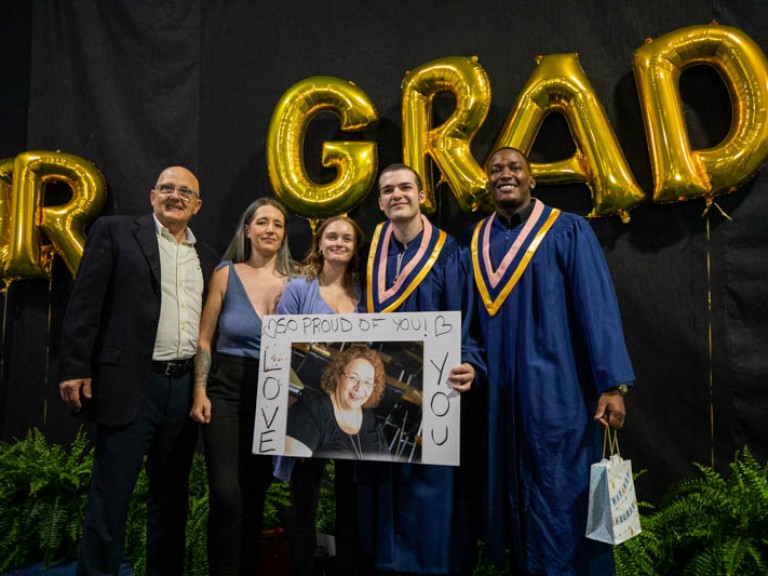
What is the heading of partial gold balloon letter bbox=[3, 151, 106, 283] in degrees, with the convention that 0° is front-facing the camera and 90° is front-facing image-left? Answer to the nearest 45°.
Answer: approximately 0°

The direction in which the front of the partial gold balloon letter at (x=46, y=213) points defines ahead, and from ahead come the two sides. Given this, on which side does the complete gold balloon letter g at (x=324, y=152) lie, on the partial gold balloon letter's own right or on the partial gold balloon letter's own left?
on the partial gold balloon letter's own left

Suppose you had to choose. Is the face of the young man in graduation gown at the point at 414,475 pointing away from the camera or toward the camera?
toward the camera

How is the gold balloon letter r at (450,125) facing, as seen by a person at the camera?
facing the viewer

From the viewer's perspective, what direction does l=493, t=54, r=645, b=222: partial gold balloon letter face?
toward the camera

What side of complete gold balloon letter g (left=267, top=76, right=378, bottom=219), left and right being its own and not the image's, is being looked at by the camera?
front

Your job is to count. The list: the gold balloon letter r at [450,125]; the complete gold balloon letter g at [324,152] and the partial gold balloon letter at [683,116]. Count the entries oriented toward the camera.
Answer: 3

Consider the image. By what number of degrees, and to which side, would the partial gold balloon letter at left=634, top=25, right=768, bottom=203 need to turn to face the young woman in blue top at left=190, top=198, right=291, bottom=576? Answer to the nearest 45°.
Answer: approximately 45° to its right

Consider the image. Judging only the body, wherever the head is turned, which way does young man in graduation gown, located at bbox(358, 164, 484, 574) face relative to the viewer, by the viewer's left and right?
facing the viewer and to the left of the viewer

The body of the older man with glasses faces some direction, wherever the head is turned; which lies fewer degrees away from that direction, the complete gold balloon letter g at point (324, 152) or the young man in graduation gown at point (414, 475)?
the young man in graduation gown

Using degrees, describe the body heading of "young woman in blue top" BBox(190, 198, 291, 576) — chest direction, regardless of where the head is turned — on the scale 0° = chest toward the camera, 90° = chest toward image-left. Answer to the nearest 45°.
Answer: approximately 315°

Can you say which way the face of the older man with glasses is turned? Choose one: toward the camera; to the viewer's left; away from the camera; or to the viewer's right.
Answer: toward the camera
